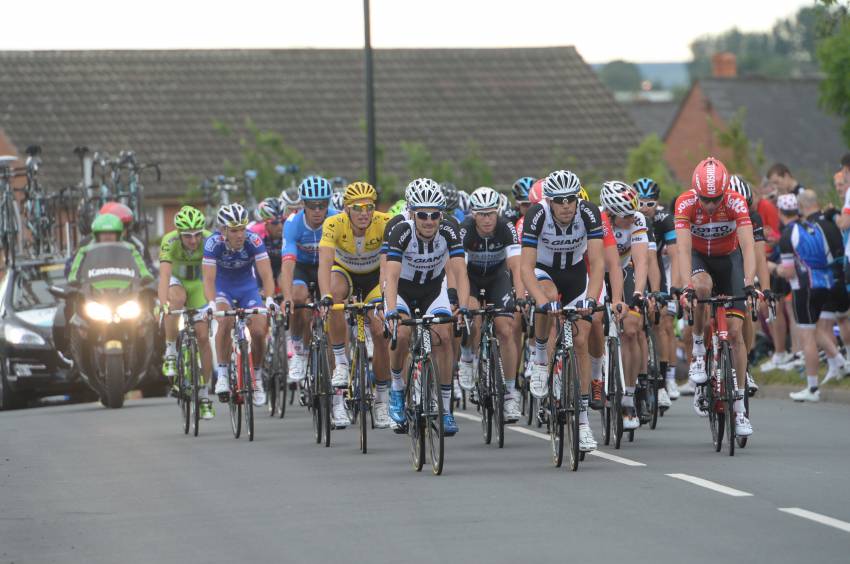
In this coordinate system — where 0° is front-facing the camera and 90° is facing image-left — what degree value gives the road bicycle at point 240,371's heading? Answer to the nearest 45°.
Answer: approximately 0°

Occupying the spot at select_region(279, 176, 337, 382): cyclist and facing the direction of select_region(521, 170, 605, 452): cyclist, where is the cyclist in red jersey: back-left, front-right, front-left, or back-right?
front-left

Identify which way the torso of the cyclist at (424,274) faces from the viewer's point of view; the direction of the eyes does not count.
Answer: toward the camera

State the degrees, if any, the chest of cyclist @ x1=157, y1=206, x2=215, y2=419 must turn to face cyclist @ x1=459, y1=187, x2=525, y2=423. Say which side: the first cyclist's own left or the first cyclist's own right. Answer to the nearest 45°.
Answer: approximately 45° to the first cyclist's own left

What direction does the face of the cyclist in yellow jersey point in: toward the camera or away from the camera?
toward the camera

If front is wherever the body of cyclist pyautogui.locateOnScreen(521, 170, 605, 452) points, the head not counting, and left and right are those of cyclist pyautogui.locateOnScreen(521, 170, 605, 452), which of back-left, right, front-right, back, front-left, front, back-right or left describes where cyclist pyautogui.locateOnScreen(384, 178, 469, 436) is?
right

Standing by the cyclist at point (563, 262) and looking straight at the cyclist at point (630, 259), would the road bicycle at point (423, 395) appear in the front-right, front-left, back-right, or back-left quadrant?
back-left

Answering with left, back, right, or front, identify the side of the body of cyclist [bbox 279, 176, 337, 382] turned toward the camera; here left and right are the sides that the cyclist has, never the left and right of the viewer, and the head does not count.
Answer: front

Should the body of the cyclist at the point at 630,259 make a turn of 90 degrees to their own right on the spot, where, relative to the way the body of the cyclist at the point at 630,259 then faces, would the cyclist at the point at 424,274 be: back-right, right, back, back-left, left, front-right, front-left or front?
front-left

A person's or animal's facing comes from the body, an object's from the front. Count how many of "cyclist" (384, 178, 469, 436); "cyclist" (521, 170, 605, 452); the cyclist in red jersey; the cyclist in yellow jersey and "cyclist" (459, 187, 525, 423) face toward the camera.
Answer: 5

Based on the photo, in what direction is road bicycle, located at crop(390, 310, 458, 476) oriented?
toward the camera

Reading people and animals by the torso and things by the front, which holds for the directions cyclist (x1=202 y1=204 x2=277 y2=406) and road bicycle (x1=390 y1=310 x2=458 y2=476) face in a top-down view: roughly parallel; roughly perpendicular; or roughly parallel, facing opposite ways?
roughly parallel

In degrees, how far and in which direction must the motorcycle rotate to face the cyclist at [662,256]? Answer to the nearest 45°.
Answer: approximately 45° to its left

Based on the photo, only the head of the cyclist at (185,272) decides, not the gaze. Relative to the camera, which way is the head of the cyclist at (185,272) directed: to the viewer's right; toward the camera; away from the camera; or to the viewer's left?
toward the camera

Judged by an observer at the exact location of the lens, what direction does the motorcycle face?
facing the viewer
